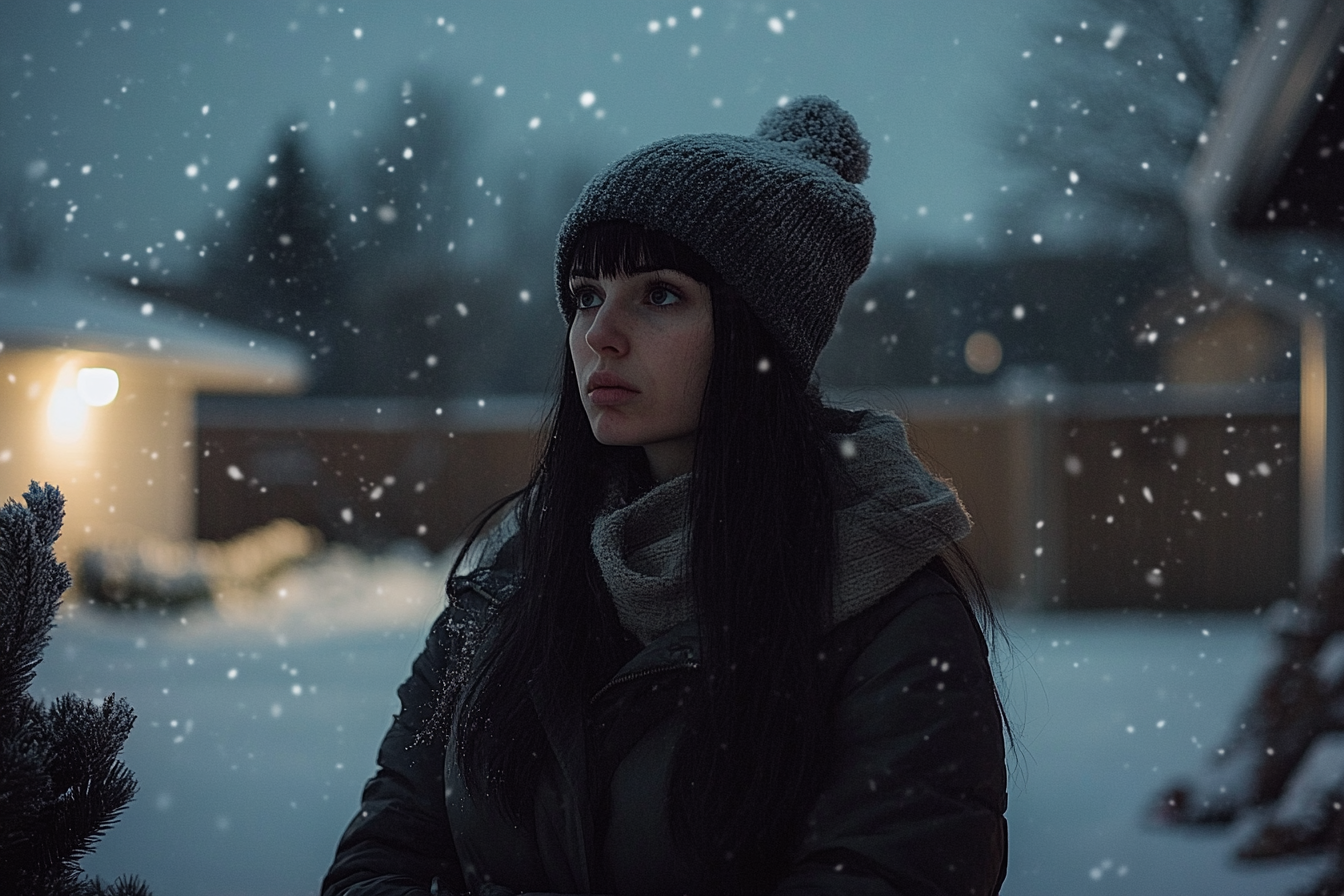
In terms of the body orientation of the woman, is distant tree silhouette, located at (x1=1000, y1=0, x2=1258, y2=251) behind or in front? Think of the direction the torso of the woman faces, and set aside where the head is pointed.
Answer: behind

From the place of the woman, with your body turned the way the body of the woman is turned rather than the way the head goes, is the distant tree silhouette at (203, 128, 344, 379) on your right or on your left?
on your right

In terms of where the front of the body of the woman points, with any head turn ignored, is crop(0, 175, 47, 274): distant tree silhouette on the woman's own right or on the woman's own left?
on the woman's own right

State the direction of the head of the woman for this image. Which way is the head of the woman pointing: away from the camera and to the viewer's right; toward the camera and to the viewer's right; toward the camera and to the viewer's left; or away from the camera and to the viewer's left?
toward the camera and to the viewer's left

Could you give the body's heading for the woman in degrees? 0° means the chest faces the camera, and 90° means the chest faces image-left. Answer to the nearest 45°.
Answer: approximately 45°
